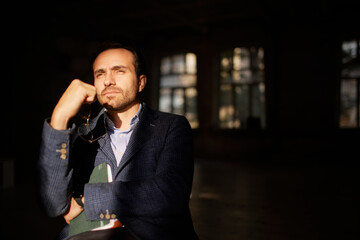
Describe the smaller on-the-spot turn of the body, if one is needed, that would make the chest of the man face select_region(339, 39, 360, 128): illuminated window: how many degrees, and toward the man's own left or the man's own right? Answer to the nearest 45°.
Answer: approximately 180°
